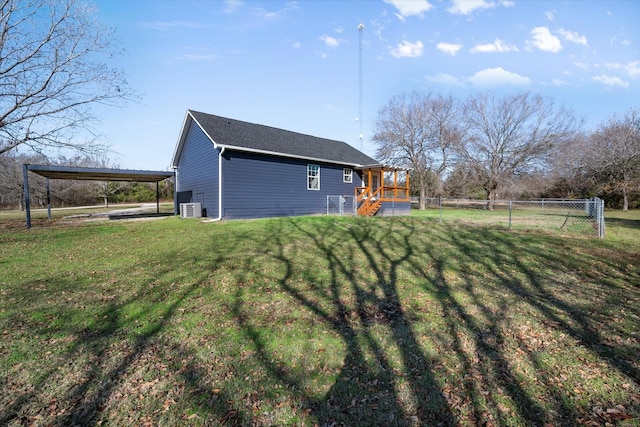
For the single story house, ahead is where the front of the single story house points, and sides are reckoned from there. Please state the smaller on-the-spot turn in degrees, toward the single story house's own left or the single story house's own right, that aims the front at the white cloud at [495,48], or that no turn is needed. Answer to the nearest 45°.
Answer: approximately 45° to the single story house's own left

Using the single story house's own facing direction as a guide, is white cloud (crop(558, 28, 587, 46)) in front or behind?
in front

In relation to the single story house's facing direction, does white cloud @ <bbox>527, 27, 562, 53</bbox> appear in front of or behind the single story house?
in front
